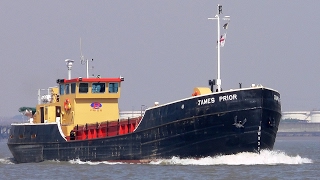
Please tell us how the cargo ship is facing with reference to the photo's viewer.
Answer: facing the viewer and to the right of the viewer
